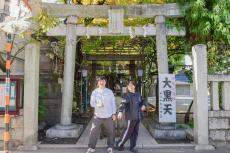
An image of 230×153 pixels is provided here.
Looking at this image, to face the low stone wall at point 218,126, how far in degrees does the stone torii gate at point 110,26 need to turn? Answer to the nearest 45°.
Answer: approximately 45° to its left

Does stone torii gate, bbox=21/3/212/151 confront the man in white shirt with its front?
yes

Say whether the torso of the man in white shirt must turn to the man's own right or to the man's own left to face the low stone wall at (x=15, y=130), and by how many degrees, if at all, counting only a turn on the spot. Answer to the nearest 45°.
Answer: approximately 90° to the man's own right

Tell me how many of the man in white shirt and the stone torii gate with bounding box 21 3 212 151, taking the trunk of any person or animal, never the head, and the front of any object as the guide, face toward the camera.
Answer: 2

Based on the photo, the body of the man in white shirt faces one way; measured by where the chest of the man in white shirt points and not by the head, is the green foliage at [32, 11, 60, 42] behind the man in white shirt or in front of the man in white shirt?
behind

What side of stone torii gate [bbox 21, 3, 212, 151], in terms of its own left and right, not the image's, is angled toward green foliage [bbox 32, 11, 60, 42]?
right

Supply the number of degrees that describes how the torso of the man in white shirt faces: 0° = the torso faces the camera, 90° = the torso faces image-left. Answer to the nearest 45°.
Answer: approximately 0°

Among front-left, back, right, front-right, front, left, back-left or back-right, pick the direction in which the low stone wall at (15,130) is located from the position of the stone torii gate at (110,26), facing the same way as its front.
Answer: front-right

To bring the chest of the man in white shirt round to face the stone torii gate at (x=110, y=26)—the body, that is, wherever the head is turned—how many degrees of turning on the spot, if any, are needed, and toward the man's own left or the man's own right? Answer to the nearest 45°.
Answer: approximately 180°
